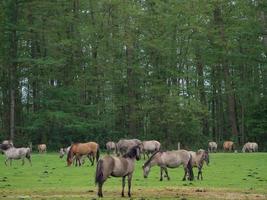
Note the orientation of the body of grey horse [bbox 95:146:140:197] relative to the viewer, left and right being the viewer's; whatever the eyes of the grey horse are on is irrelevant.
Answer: facing away from the viewer and to the right of the viewer

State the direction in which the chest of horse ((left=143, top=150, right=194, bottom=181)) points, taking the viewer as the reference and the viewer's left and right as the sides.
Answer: facing to the left of the viewer

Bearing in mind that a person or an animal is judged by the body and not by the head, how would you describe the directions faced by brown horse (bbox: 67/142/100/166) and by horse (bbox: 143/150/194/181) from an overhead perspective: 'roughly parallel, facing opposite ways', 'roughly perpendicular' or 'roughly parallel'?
roughly parallel

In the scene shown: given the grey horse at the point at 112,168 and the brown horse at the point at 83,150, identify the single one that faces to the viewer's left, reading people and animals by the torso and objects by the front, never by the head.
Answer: the brown horse

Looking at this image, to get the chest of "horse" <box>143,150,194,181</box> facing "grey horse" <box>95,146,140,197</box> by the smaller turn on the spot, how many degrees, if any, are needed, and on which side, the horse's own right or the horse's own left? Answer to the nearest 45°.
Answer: approximately 90° to the horse's own left

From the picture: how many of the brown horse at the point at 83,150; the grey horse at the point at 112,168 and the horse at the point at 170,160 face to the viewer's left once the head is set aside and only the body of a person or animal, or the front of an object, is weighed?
2

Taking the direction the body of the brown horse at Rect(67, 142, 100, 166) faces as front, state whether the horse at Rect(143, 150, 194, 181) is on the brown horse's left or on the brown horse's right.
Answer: on the brown horse's left

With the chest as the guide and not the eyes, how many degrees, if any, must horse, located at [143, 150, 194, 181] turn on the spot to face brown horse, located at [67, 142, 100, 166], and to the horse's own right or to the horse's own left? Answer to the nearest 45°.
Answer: approximately 45° to the horse's own right

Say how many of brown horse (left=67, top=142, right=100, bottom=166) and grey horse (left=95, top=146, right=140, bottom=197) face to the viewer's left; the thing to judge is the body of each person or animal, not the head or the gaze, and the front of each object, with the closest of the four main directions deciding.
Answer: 1

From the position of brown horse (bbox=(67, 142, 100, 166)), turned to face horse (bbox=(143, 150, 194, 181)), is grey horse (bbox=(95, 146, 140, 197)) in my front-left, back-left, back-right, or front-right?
front-right

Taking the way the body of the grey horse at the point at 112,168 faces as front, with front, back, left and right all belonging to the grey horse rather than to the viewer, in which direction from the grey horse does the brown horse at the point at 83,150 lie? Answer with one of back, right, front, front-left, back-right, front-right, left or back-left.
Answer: front-left

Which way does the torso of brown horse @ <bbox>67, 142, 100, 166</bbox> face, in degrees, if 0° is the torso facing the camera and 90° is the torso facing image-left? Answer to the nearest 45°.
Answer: approximately 90°

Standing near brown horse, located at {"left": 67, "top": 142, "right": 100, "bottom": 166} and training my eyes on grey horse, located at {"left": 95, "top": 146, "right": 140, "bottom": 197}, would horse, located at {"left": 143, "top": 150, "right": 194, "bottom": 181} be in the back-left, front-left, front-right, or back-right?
front-left

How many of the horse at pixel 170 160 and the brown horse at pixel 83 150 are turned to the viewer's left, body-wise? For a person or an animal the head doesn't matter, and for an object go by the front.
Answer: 2
